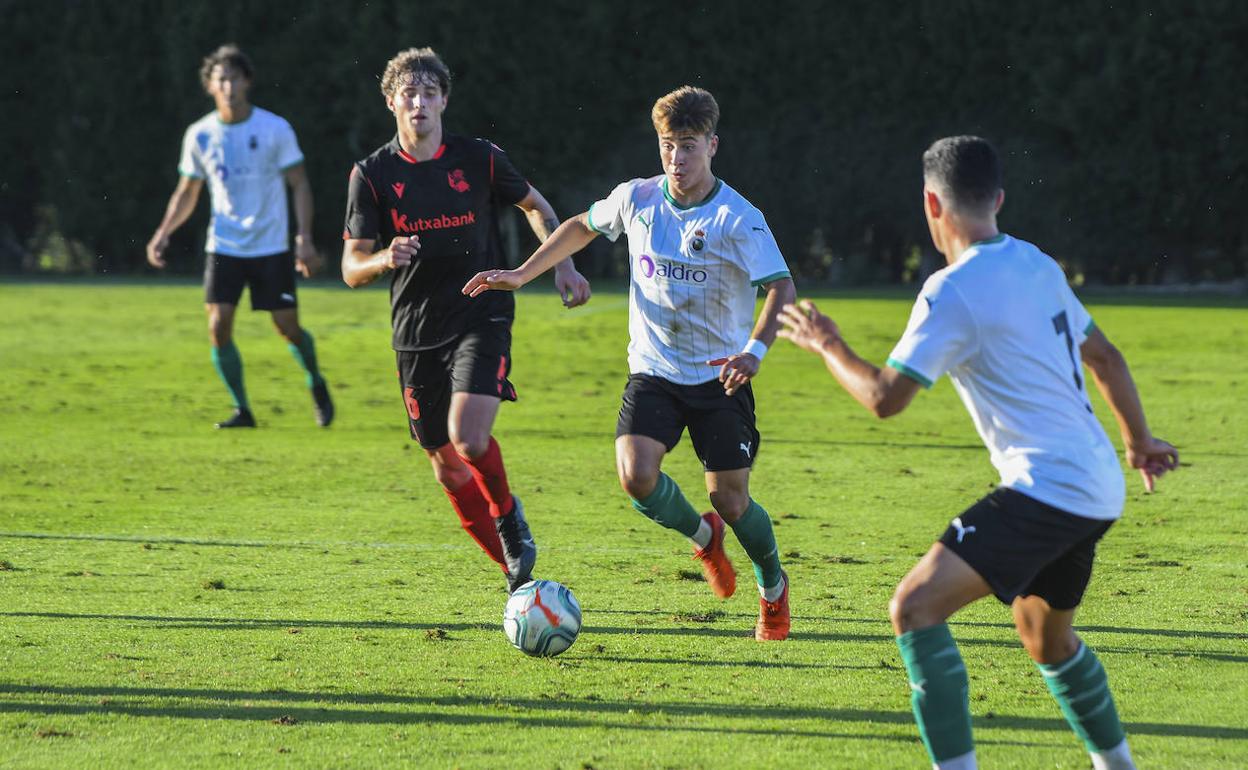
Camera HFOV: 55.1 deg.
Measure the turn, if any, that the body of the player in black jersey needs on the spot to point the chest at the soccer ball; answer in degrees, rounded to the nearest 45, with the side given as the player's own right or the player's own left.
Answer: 0° — they already face it

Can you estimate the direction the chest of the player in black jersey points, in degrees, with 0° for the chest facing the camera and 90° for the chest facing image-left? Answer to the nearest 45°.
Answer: approximately 0°

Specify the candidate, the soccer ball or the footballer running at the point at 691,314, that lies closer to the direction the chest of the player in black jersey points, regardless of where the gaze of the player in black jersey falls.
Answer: the soccer ball

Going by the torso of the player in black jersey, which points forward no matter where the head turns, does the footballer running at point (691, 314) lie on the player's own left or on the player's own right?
on the player's own left
